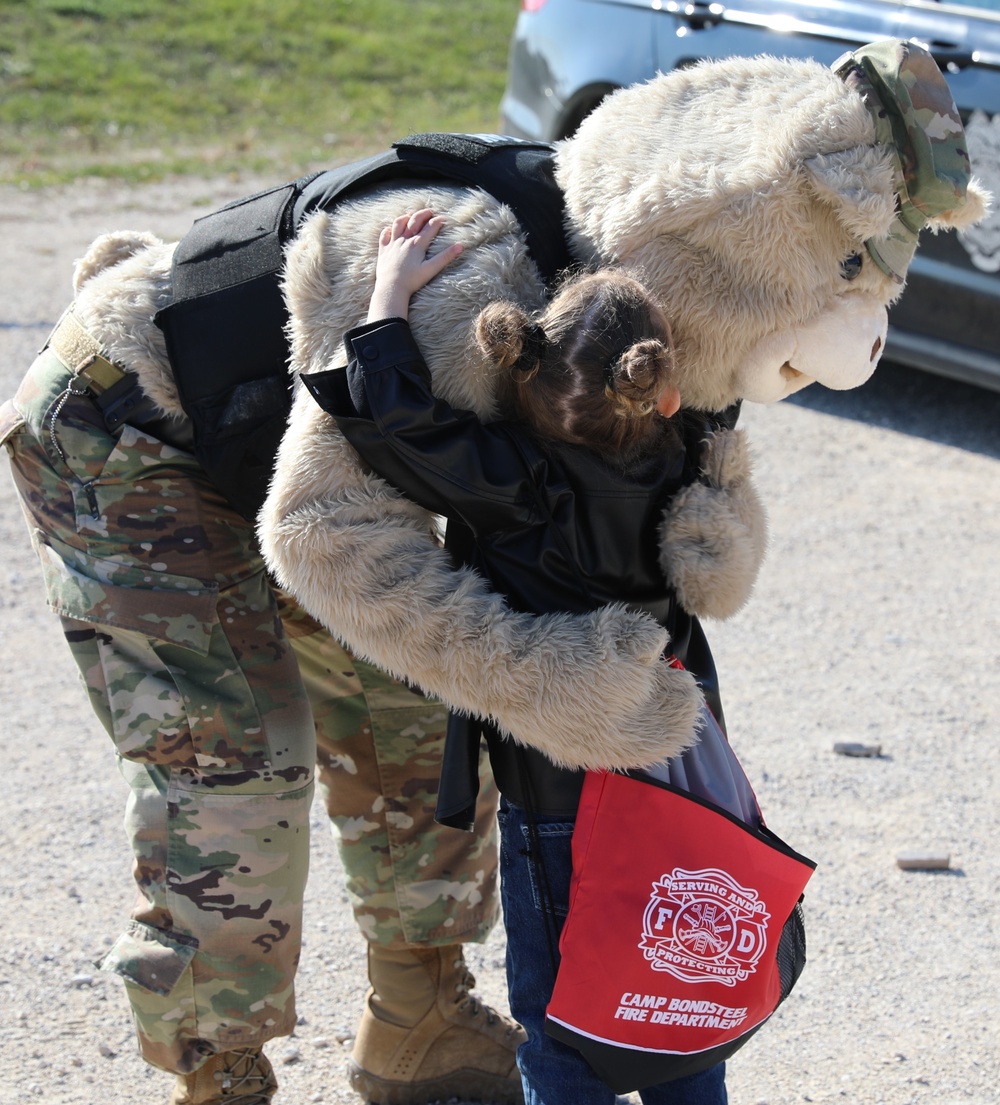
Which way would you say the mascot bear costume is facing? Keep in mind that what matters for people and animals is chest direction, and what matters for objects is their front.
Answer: to the viewer's right

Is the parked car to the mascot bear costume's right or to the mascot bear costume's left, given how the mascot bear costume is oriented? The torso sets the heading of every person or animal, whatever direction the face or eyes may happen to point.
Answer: on its left
